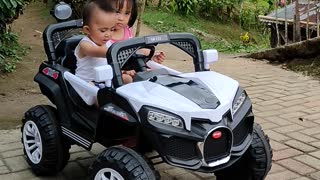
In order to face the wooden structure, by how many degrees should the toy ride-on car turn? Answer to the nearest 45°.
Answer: approximately 90° to its left

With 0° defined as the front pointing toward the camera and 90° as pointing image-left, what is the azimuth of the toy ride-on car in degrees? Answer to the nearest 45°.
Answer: approximately 315°

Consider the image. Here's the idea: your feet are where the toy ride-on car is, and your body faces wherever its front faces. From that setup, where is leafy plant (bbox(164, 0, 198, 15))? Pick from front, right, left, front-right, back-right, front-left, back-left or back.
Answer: back-left

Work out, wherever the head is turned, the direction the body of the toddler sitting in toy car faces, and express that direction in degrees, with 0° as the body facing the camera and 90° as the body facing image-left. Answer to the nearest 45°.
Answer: approximately 315°
